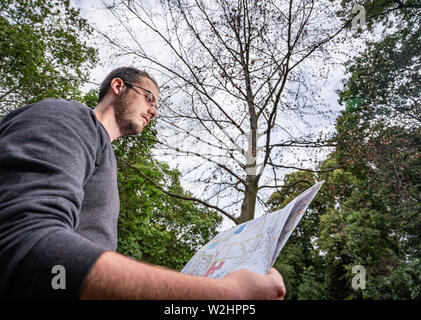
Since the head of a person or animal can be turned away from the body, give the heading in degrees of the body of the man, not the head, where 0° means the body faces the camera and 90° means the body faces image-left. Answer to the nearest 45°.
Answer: approximately 270°

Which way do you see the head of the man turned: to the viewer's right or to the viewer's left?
to the viewer's right
